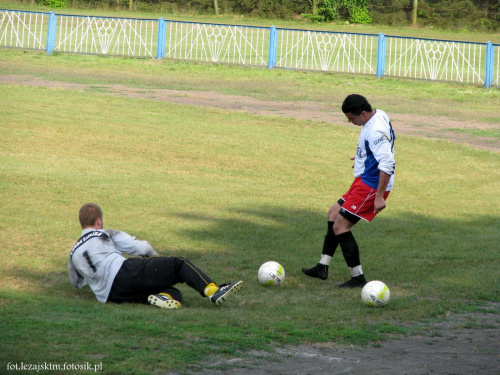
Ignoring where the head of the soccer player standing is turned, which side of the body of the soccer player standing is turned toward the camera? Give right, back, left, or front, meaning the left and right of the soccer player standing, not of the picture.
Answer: left

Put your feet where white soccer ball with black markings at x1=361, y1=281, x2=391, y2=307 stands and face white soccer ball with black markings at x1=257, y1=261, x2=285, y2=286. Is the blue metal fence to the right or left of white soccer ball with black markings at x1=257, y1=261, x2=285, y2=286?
right

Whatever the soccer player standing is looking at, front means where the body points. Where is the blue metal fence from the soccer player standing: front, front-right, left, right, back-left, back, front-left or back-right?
right
